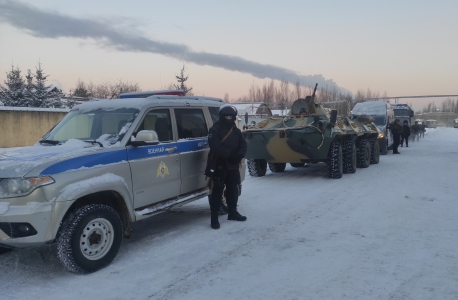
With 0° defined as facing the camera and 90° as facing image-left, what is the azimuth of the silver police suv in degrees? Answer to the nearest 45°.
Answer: approximately 45°

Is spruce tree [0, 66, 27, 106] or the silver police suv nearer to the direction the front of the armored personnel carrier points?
the silver police suv

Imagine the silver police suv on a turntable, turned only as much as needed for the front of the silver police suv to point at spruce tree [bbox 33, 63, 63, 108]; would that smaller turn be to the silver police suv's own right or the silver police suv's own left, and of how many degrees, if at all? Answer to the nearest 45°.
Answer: approximately 135° to the silver police suv's own right

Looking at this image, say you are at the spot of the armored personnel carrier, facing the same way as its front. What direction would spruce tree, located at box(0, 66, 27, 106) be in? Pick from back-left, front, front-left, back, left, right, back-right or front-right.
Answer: right

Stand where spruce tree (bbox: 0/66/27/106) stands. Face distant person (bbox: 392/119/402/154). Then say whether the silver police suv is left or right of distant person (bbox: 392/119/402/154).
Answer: right

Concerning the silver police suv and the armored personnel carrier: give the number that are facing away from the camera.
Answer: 0

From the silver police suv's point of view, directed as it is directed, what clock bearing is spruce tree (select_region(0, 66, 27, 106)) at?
The spruce tree is roughly at 4 o'clock from the silver police suv.

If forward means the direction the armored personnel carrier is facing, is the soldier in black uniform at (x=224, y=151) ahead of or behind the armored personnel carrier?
ahead

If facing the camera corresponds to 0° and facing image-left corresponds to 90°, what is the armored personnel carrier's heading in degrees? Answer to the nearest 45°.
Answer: approximately 45°
